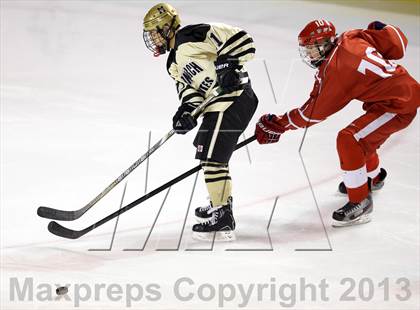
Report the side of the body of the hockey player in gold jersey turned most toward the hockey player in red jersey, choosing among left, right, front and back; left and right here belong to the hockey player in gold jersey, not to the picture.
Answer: back

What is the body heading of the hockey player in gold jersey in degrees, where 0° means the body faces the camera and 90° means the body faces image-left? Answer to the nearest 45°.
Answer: approximately 90°

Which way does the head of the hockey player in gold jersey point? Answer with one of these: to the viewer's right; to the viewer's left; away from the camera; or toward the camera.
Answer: to the viewer's left
